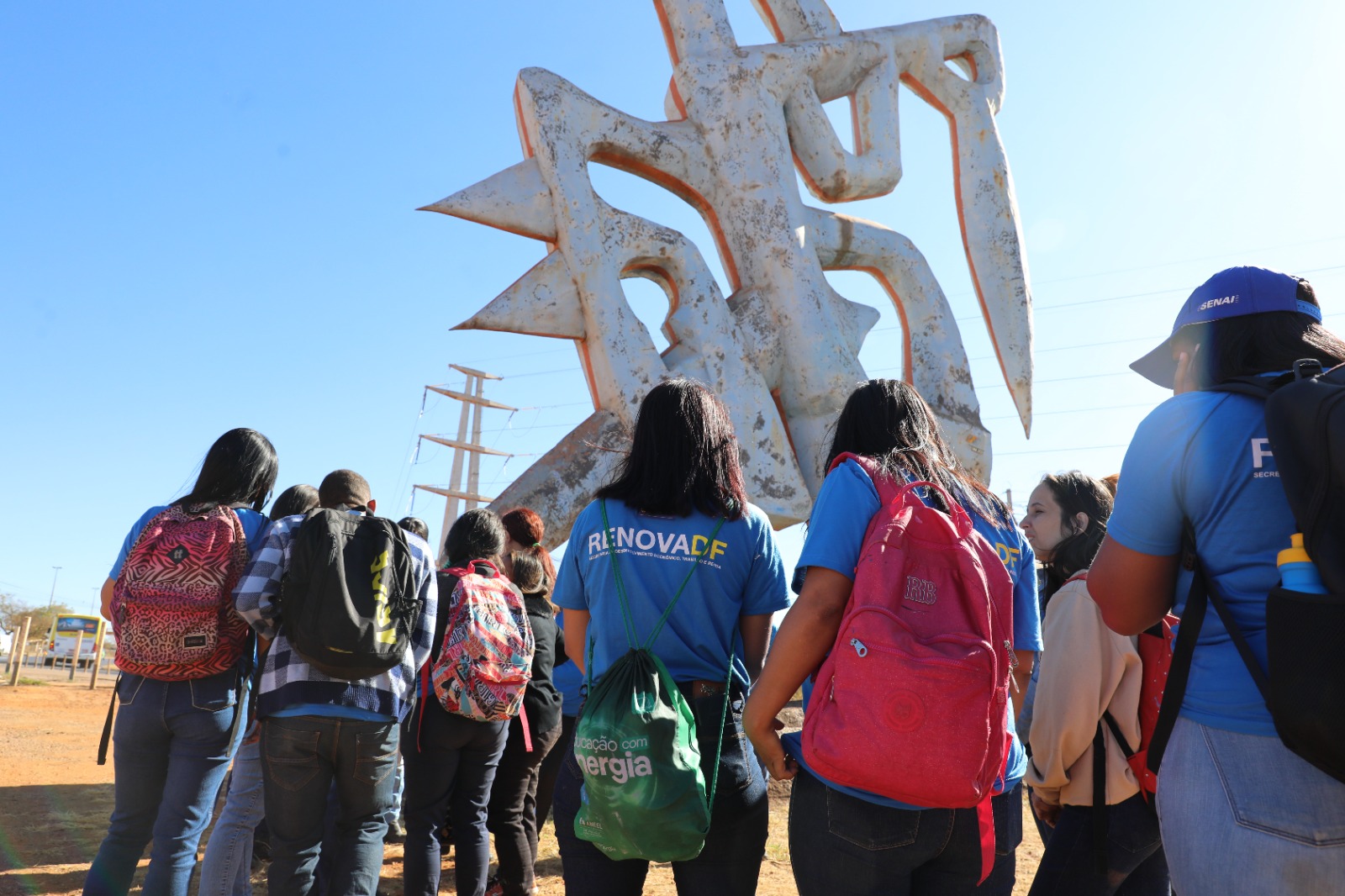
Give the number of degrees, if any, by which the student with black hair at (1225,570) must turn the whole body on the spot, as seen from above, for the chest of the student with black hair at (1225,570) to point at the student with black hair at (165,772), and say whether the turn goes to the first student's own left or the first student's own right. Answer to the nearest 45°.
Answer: approximately 45° to the first student's own left

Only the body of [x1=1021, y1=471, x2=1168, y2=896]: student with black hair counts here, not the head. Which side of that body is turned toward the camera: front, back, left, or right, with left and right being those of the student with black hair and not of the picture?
left

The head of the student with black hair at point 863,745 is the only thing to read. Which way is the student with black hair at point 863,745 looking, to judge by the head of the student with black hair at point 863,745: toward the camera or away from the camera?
away from the camera

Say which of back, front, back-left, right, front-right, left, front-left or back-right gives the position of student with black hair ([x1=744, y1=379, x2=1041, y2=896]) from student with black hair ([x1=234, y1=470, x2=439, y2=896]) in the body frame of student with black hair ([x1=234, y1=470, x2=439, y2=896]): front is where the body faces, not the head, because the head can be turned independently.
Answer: back-right

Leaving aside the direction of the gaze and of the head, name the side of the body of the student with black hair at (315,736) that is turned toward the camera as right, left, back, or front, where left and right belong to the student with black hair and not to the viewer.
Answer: back

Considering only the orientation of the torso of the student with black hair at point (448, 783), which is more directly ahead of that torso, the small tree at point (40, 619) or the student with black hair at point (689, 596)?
the small tree

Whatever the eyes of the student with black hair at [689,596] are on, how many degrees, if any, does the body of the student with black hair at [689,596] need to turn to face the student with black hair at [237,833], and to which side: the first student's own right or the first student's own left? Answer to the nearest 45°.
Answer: approximately 45° to the first student's own left

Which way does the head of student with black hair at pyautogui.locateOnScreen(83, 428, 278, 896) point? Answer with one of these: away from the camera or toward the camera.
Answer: away from the camera

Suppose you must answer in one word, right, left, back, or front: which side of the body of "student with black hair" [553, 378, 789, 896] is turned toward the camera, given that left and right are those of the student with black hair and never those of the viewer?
back

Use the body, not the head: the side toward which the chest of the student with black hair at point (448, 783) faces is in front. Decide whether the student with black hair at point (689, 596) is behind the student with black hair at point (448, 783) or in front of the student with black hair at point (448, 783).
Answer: behind

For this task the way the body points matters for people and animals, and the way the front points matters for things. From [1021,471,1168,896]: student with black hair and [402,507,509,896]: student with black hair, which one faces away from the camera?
[402,507,509,896]: student with black hair

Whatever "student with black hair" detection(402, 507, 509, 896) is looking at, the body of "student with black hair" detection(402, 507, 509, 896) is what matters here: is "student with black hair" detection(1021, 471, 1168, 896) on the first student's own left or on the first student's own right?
on the first student's own right

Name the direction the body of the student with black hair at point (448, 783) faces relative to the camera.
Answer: away from the camera

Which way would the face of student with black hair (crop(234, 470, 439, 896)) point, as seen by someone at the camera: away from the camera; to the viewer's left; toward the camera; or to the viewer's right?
away from the camera
